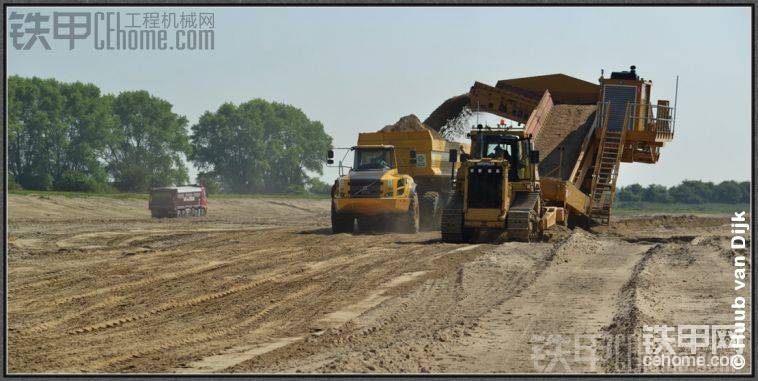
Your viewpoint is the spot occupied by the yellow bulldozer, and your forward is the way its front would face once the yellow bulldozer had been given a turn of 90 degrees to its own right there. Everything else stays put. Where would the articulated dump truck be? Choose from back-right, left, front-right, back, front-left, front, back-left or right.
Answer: front-right

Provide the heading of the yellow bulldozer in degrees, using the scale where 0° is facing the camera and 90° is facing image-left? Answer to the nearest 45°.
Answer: approximately 0°
